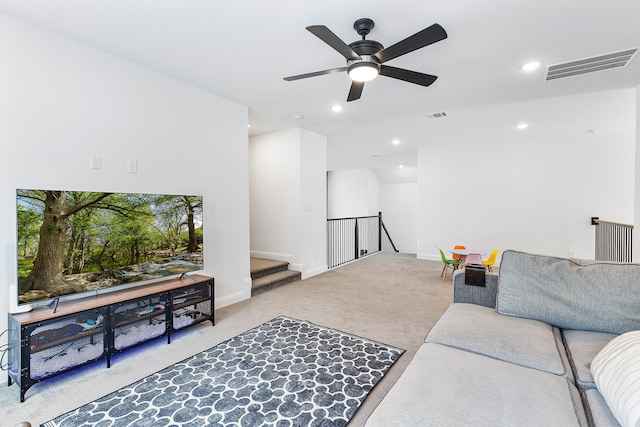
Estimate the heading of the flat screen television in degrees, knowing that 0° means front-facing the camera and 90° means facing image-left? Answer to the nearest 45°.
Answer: approximately 315°

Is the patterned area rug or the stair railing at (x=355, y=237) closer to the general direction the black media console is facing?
the patterned area rug

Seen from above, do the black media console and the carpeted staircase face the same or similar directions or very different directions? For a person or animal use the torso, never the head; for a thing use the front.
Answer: same or similar directions

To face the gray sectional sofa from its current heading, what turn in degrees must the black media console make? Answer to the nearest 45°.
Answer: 0° — it already faces it

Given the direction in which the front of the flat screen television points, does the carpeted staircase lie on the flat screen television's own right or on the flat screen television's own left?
on the flat screen television's own left

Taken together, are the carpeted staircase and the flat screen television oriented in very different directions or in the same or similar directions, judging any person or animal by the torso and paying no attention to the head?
same or similar directions

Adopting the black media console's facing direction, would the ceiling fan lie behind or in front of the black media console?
in front

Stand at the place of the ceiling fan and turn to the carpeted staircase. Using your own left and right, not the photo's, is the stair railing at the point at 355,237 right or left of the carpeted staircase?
right

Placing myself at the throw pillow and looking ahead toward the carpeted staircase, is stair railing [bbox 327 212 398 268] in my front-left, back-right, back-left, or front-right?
front-right

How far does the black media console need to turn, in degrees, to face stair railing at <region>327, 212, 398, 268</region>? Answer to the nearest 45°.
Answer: approximately 90° to its left

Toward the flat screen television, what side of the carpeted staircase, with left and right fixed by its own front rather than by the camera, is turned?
right

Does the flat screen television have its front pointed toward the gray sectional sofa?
yes

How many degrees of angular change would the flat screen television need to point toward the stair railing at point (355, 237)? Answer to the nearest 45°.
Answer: approximately 90° to its left

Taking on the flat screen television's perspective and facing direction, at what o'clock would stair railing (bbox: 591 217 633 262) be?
The stair railing is roughly at 11 o'clock from the flat screen television.

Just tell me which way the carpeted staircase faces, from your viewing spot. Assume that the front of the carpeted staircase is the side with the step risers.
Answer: facing the viewer and to the right of the viewer

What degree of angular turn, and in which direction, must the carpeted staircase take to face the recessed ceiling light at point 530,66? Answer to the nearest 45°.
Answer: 0° — it already faces it

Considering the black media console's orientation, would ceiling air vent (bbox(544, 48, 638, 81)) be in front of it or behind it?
in front
